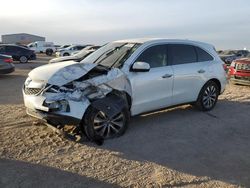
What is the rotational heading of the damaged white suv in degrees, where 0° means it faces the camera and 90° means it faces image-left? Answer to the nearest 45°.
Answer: approximately 45°

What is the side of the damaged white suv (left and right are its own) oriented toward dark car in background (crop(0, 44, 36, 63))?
right

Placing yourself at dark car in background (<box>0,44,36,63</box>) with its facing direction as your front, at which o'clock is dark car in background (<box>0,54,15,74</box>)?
dark car in background (<box>0,54,15,74</box>) is roughly at 9 o'clock from dark car in background (<box>0,44,36,63</box>).

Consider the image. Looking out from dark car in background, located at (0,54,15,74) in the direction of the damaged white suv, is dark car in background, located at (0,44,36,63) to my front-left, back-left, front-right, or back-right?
back-left

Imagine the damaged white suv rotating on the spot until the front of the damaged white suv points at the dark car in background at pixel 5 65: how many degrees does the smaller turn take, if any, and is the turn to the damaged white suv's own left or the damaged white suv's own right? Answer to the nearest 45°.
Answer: approximately 90° to the damaged white suv's own right

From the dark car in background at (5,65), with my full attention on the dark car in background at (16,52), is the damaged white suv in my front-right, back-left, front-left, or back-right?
back-right

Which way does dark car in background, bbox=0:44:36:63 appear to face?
to the viewer's left

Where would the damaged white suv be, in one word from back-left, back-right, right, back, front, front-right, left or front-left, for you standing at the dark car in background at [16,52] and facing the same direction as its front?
left
